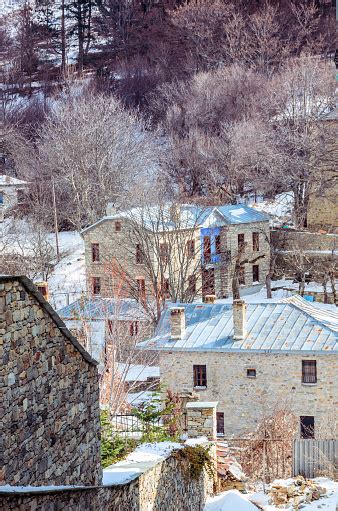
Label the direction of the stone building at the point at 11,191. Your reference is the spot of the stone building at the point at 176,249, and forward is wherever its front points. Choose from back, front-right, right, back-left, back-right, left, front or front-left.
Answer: back-right

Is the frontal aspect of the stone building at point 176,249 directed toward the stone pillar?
yes

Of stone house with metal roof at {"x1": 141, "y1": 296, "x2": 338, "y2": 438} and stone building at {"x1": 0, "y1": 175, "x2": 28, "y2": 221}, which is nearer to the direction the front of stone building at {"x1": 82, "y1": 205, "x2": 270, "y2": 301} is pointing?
the stone house with metal roof

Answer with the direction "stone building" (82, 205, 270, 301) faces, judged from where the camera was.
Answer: facing the viewer

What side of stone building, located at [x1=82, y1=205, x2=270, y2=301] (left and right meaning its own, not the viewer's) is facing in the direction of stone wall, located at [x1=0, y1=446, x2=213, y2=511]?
front

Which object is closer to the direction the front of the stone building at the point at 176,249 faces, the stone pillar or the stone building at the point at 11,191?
the stone pillar

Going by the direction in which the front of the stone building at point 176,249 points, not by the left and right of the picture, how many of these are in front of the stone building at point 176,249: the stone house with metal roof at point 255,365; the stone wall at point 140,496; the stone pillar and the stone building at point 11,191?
3

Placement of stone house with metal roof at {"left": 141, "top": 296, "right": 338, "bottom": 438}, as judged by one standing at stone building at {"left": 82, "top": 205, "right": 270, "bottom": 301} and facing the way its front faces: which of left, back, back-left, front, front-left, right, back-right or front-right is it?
front
